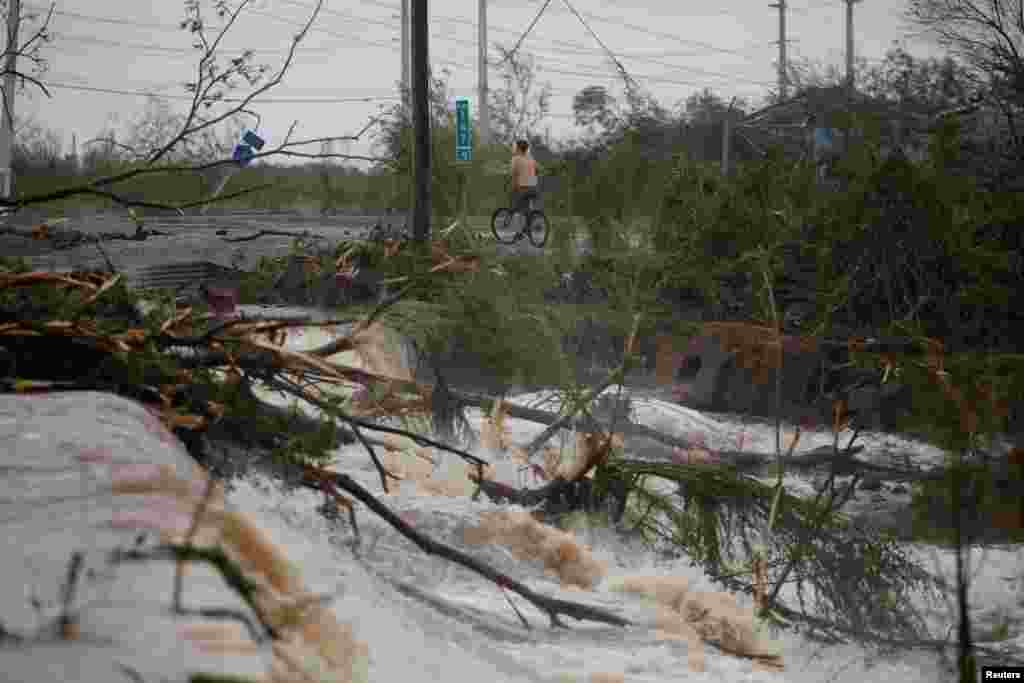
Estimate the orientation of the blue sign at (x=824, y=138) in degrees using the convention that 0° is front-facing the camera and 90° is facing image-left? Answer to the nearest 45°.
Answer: approximately 0°

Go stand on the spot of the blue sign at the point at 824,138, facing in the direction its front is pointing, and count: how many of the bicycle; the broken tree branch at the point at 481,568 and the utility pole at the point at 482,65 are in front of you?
1

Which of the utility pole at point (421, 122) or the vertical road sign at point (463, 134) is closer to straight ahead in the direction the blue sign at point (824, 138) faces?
the utility pole

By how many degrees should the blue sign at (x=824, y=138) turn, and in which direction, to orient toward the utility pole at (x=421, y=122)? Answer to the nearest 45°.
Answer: approximately 45° to its right

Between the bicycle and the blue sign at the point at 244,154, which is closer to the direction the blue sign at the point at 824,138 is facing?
the bicycle

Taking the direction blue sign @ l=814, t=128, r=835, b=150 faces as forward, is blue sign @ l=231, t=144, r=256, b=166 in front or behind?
in front

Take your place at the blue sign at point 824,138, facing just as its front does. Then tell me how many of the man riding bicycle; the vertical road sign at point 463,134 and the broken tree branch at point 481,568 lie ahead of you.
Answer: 1

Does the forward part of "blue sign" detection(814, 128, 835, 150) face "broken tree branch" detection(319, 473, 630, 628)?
yes
